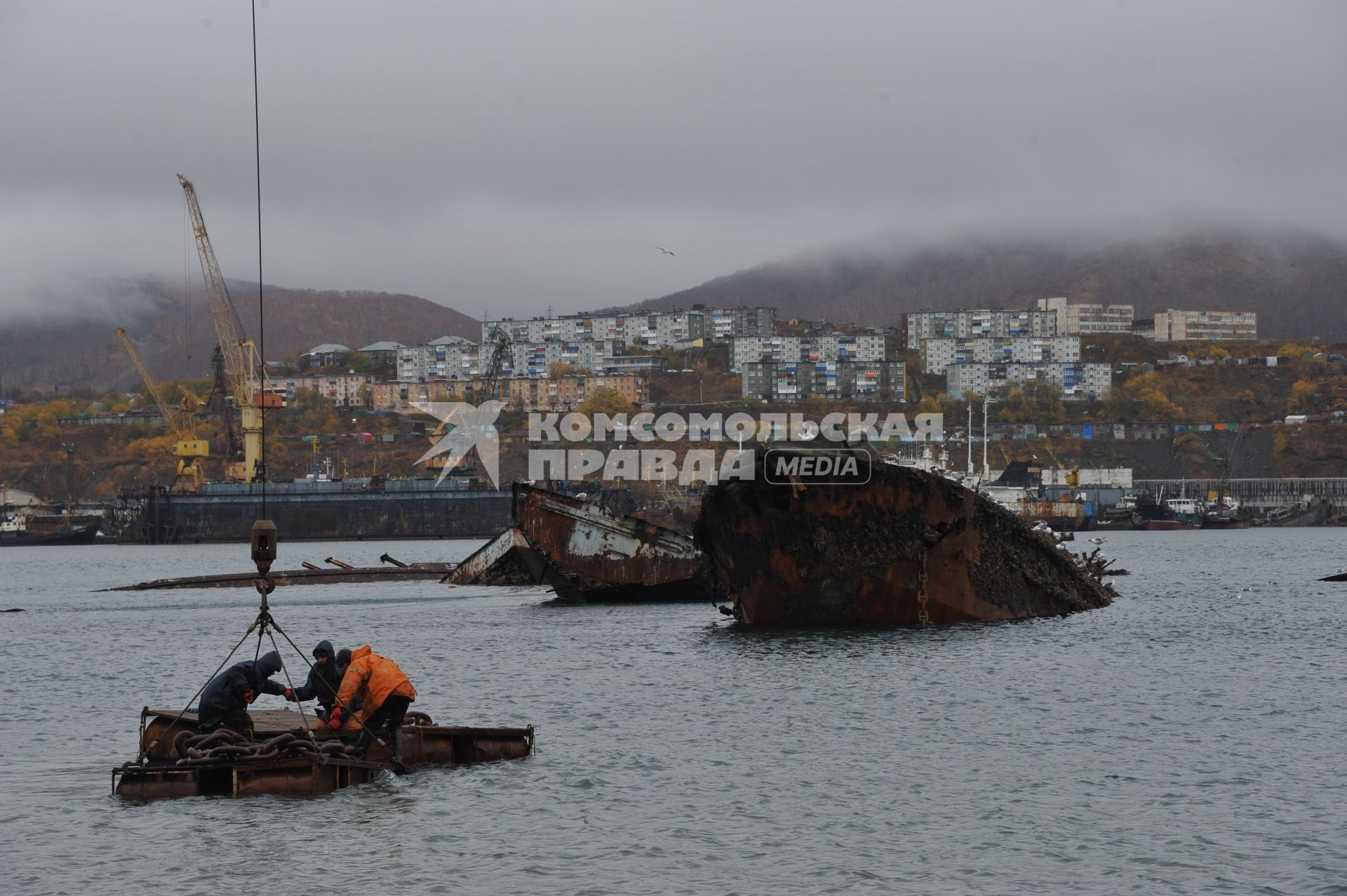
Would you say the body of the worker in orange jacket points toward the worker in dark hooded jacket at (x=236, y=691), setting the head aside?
yes

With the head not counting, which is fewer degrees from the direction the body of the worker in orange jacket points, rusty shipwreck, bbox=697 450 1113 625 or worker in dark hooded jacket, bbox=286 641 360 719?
the worker in dark hooded jacket

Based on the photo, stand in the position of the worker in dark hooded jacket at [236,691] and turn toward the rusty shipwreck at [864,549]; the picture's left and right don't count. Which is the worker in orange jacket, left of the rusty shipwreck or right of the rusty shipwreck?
right

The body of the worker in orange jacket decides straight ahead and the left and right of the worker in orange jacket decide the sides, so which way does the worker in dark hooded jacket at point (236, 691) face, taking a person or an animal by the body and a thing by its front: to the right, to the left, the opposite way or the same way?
the opposite way

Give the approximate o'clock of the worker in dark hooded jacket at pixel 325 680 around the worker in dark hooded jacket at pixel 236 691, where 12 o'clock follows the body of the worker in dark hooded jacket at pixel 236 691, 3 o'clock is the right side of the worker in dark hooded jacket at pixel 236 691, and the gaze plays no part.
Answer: the worker in dark hooded jacket at pixel 325 680 is roughly at 12 o'clock from the worker in dark hooded jacket at pixel 236 691.

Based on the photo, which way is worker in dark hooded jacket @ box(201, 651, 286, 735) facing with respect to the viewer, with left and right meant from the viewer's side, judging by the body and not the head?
facing to the right of the viewer

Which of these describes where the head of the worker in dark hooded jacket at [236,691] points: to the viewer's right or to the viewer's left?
to the viewer's right

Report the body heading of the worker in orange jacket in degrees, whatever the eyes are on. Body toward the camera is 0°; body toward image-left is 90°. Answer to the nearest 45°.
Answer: approximately 90°

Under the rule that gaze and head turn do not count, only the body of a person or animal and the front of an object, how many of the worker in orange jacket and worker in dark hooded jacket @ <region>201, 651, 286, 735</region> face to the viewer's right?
1

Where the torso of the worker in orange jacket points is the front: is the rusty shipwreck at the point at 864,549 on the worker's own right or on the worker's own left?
on the worker's own right
